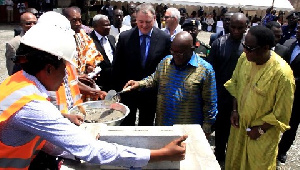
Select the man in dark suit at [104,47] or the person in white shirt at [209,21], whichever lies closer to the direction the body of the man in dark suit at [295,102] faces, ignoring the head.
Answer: the man in dark suit

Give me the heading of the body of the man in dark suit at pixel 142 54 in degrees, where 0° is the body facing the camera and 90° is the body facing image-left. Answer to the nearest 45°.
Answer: approximately 0°

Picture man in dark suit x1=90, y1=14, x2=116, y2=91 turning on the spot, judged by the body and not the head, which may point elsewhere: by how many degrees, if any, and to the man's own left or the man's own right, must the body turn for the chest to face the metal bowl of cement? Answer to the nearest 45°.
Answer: approximately 45° to the man's own right

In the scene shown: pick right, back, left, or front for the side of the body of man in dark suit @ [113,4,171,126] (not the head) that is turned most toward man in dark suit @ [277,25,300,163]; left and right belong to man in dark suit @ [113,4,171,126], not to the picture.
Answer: left

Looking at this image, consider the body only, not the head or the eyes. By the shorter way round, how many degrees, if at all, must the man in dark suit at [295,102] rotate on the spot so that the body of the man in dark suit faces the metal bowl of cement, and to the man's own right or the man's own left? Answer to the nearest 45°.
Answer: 0° — they already face it

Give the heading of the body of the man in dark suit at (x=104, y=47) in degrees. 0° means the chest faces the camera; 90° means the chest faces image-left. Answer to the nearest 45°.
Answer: approximately 315°

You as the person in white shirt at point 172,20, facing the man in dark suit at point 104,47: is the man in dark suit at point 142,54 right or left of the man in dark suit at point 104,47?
left

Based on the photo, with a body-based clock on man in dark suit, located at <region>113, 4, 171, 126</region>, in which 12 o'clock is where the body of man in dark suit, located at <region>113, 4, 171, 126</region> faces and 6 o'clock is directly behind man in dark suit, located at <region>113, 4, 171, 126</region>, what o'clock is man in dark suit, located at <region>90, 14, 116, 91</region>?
man in dark suit, located at <region>90, 14, 116, 91</region> is roughly at 5 o'clock from man in dark suit, located at <region>113, 4, 171, 126</region>.

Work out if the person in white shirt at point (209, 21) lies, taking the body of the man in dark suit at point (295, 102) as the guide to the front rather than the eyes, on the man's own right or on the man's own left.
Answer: on the man's own right
